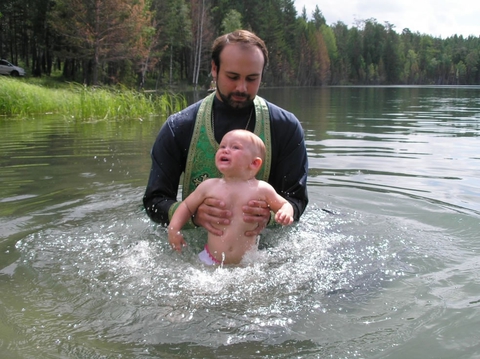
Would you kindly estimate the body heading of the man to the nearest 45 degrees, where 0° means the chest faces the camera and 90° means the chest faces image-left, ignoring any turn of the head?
approximately 0°

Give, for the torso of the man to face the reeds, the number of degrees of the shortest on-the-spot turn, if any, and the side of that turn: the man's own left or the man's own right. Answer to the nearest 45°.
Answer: approximately 180°
